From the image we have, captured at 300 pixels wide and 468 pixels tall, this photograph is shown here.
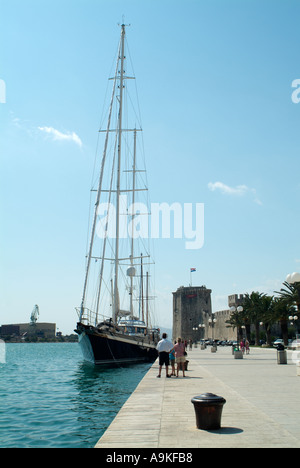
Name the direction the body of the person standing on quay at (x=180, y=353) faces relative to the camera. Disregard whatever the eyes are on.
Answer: away from the camera

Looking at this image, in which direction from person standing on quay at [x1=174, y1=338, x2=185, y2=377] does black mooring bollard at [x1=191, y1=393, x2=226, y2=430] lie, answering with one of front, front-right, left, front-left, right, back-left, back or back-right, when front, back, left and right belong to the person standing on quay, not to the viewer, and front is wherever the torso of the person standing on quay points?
back
